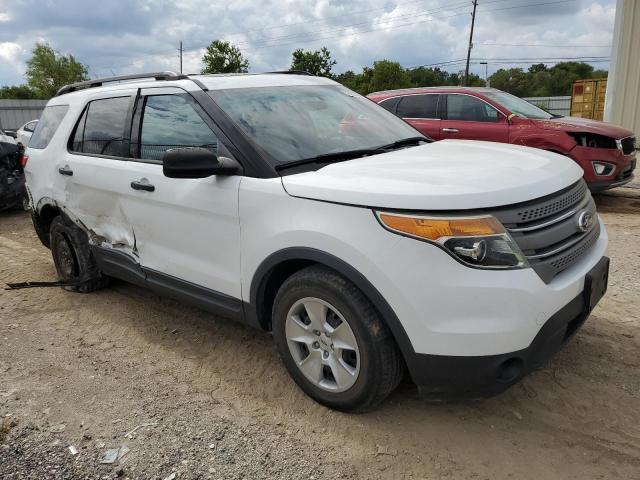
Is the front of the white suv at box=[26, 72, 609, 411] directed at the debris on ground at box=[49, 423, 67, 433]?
no

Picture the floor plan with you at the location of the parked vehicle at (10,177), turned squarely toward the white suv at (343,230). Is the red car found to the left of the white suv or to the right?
left

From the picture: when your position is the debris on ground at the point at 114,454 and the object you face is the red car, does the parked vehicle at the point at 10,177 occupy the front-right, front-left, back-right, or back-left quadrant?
front-left

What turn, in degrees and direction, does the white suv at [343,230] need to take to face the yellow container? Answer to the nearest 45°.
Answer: approximately 90° to its left

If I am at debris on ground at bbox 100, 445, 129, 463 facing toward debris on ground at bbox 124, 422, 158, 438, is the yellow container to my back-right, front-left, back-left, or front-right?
front-right

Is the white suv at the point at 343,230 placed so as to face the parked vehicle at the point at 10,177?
no

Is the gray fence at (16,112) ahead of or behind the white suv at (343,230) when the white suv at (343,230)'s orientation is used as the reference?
behind

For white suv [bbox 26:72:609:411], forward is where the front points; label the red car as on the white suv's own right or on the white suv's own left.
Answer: on the white suv's own left

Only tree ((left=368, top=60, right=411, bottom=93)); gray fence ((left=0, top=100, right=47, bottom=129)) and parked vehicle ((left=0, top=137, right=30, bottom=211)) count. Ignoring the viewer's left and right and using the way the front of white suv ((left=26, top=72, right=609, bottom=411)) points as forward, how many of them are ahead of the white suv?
0

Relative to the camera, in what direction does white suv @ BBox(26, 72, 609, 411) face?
facing the viewer and to the right of the viewer

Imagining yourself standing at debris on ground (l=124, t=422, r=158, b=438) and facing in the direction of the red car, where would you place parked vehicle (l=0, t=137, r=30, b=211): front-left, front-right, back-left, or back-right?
front-left

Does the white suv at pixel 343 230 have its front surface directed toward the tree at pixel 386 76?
no

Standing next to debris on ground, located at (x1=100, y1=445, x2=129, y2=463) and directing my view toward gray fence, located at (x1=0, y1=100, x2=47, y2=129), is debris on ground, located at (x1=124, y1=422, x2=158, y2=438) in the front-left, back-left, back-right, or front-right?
front-right

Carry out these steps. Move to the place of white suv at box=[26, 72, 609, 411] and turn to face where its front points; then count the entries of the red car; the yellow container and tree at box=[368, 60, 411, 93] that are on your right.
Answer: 0
